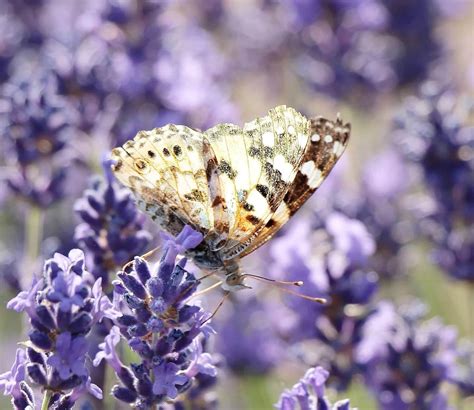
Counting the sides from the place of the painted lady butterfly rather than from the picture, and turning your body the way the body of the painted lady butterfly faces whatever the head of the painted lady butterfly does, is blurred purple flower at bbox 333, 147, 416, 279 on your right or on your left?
on your left

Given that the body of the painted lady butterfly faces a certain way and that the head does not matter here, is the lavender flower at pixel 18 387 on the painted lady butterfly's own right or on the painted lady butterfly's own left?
on the painted lady butterfly's own right

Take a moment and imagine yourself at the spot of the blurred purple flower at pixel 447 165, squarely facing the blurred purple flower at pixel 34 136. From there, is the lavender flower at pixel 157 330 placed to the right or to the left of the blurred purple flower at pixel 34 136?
left

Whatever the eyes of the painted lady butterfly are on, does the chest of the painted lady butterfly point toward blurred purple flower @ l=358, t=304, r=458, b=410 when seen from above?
yes

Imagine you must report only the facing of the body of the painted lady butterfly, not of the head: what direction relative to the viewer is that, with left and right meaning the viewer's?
facing to the right of the viewer

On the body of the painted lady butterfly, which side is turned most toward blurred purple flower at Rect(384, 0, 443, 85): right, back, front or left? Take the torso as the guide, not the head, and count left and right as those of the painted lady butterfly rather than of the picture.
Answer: left
